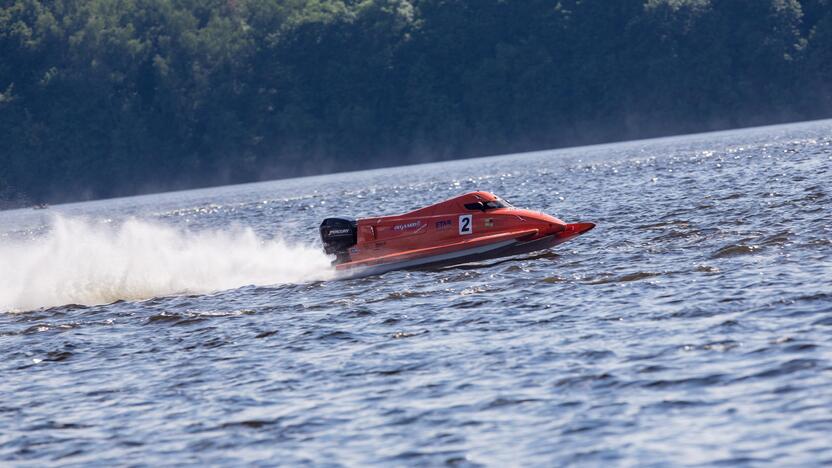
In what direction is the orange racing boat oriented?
to the viewer's right
